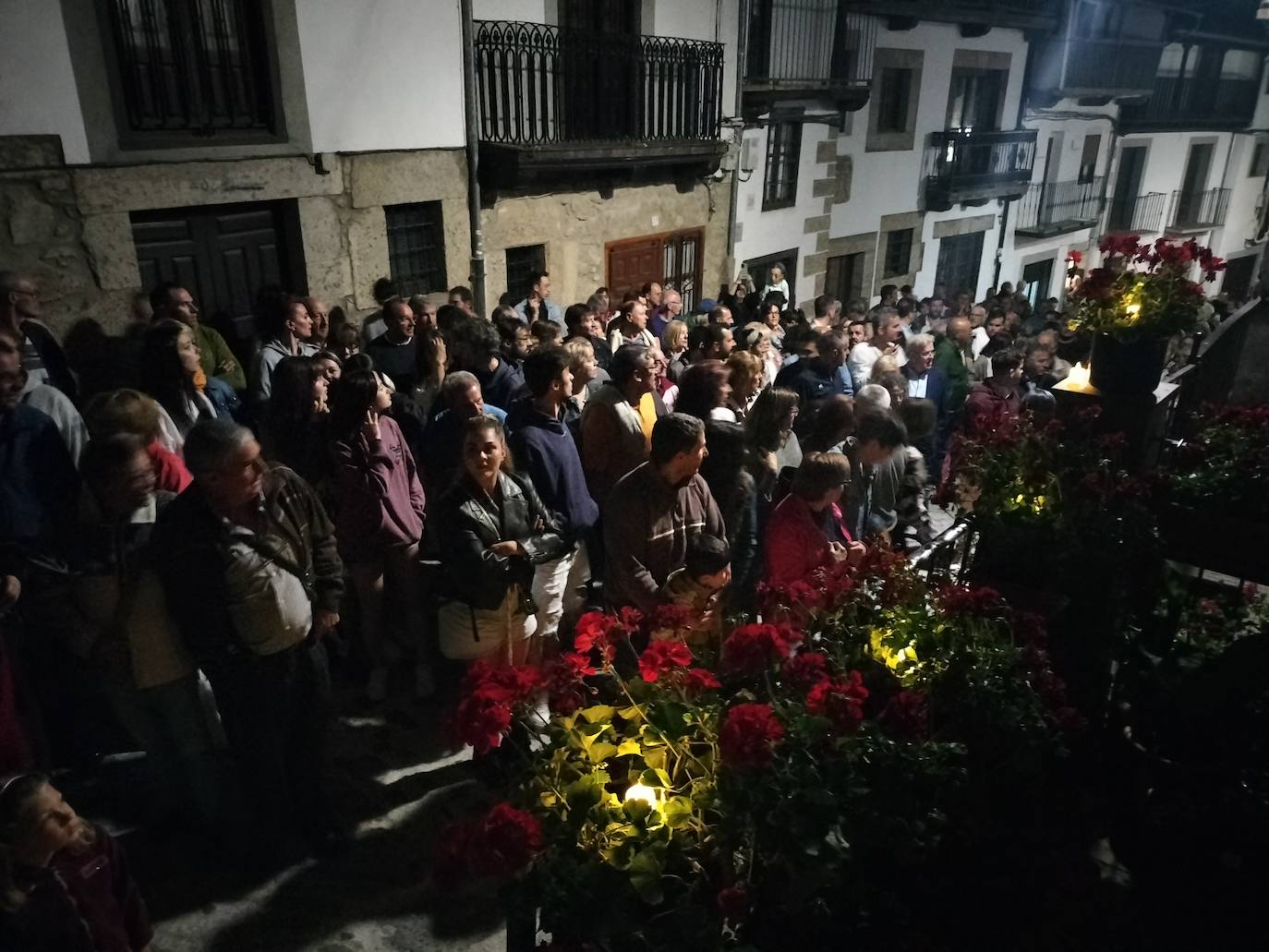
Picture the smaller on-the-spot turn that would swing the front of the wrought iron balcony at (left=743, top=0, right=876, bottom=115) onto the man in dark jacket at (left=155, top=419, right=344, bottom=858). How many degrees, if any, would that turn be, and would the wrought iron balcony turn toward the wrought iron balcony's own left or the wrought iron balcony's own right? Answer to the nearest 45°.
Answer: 0° — it already faces them

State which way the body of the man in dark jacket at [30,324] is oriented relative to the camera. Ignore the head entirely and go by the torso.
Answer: to the viewer's right

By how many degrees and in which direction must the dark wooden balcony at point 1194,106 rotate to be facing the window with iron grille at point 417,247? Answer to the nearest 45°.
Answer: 0° — it already faces it

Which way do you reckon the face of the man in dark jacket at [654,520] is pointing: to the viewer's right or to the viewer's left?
to the viewer's right

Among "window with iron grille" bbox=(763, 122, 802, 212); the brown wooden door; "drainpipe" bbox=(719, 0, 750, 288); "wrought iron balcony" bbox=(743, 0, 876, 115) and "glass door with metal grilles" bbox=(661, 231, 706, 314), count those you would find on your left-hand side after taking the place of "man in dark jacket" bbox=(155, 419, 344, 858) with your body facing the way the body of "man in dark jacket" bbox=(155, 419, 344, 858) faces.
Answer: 5

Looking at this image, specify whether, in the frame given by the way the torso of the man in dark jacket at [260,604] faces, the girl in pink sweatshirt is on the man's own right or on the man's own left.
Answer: on the man's own left

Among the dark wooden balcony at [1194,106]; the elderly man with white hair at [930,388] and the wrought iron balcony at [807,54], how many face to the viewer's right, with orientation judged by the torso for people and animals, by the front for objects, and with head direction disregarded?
0

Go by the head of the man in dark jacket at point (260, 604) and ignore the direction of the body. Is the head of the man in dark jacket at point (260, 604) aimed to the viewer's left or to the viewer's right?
to the viewer's right

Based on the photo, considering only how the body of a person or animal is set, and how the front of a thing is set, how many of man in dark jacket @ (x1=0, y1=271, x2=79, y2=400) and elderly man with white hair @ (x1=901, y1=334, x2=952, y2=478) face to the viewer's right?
1

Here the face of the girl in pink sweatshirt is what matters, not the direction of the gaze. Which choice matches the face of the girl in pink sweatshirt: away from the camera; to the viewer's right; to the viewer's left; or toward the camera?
to the viewer's right

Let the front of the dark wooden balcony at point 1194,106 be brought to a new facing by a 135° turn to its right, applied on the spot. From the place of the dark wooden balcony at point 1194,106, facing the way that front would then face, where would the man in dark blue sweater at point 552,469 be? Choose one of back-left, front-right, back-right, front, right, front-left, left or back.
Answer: back-left

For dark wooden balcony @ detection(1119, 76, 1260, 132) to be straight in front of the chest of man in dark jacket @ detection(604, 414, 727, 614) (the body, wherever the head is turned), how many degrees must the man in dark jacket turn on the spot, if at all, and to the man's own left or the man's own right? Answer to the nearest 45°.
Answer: approximately 90° to the man's own left

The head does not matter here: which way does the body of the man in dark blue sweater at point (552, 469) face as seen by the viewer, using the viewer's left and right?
facing the viewer and to the right of the viewer

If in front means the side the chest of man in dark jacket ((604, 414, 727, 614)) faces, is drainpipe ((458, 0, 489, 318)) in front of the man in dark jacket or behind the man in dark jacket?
behind

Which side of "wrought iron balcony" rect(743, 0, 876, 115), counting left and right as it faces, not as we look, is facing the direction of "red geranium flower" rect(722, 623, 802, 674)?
front
